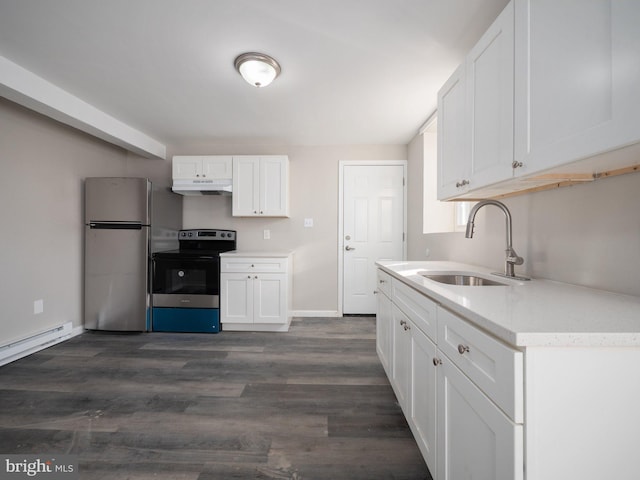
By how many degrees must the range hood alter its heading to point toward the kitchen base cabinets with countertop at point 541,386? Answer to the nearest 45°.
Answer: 0° — it already faces it

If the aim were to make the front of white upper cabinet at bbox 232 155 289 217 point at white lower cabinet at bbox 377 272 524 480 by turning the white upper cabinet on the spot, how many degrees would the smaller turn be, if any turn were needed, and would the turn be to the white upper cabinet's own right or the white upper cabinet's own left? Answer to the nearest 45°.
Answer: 0° — it already faces it

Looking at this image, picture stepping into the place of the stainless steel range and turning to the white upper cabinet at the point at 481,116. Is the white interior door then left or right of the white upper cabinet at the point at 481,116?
left

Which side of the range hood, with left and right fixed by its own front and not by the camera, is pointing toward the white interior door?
left

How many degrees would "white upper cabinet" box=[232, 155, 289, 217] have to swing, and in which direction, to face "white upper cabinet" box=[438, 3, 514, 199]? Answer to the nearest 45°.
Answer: approximately 45° to its left

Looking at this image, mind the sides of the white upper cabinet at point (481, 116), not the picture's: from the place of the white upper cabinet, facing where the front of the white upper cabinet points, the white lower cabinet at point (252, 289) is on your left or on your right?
on your right

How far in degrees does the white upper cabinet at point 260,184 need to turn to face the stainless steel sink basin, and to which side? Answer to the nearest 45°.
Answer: approximately 45° to its left

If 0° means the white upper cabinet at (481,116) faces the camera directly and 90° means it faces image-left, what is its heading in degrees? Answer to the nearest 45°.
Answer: approximately 45°
